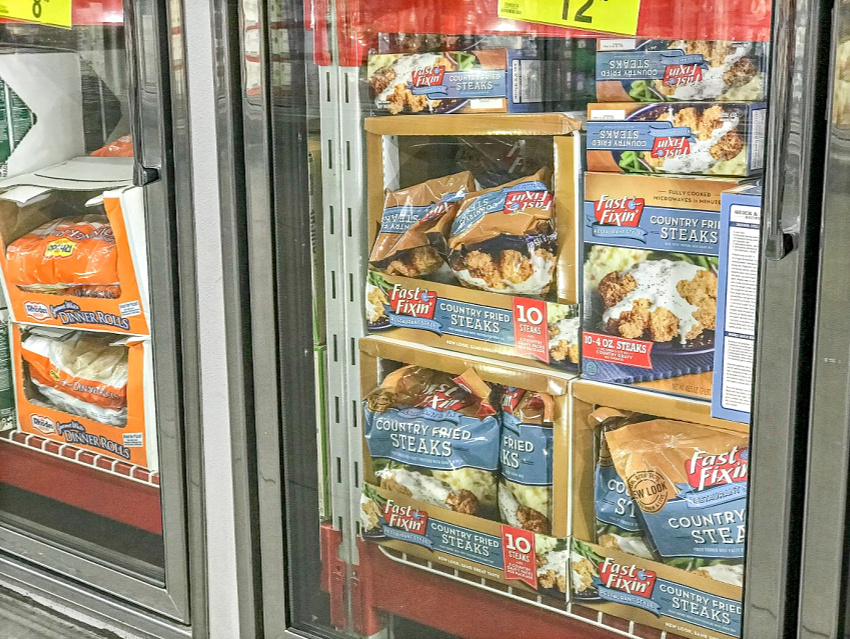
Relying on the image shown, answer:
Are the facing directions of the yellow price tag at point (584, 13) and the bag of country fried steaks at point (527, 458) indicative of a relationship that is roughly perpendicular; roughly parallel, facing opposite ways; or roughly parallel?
roughly parallel

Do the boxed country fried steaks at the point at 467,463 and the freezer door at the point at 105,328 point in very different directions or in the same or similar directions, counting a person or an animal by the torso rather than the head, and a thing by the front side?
same or similar directions

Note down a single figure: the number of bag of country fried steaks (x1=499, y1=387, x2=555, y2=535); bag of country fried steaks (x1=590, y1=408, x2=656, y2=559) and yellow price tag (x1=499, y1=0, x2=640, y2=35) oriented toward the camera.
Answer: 3

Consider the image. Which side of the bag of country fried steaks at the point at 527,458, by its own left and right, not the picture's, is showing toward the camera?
front

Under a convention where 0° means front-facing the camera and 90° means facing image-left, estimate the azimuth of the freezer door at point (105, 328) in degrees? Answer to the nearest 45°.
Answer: approximately 45°

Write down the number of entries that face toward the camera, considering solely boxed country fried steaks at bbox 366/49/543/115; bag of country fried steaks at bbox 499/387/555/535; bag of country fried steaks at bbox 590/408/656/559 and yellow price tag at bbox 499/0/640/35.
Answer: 4

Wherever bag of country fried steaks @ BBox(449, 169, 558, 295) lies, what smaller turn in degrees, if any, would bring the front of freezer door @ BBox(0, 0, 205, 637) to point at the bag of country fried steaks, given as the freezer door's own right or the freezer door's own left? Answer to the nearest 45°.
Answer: approximately 90° to the freezer door's own left

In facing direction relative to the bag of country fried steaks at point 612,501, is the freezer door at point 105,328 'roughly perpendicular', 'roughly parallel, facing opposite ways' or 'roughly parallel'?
roughly parallel

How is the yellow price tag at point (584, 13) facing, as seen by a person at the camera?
facing the viewer

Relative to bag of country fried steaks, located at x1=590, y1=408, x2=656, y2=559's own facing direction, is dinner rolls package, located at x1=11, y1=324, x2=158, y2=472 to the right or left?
on its right

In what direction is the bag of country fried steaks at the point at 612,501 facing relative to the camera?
toward the camera

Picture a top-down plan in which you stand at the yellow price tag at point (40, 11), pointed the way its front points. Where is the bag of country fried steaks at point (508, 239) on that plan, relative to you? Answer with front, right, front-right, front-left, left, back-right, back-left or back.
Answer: left

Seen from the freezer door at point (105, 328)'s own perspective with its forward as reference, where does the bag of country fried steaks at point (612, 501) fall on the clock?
The bag of country fried steaks is roughly at 9 o'clock from the freezer door.
